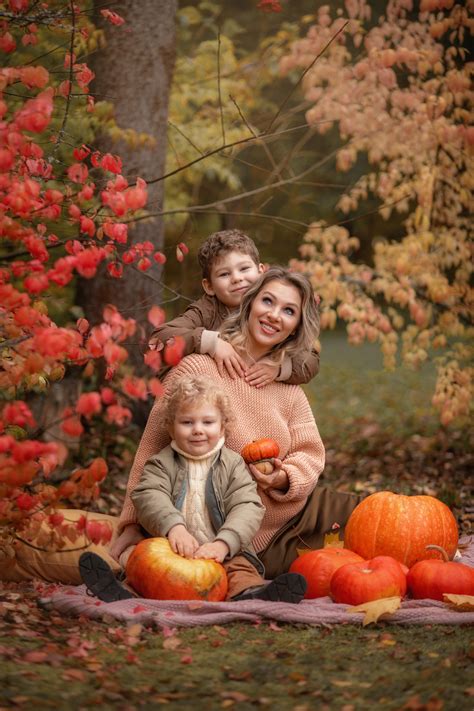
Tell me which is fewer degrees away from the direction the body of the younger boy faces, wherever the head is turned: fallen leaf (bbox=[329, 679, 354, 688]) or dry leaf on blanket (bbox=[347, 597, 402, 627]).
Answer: the fallen leaf

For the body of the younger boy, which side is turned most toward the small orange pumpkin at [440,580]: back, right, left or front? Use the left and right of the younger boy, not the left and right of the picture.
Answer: left

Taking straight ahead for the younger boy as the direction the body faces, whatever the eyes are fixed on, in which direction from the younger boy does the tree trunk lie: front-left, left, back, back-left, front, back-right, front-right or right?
back

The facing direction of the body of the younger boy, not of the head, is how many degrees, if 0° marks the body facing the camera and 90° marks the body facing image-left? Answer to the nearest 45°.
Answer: approximately 0°

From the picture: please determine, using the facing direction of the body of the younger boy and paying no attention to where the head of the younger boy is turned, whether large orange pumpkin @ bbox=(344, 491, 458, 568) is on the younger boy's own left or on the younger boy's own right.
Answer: on the younger boy's own left

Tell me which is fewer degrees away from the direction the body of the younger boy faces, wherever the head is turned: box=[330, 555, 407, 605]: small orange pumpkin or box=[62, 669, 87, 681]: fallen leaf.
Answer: the fallen leaf

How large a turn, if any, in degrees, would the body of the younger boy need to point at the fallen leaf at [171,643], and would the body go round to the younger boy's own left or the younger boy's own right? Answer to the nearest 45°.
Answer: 0° — they already face it
